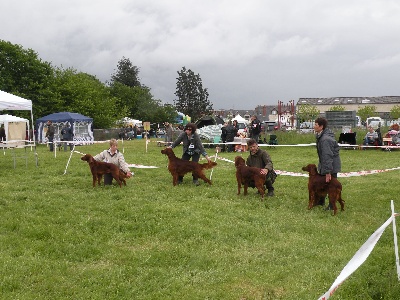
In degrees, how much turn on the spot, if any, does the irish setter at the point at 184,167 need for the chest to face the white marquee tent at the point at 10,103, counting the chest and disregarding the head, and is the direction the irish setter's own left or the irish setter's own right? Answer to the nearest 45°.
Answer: approximately 45° to the irish setter's own right

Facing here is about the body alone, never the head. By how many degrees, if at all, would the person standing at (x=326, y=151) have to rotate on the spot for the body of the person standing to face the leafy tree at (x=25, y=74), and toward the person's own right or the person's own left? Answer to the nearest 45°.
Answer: approximately 45° to the person's own right

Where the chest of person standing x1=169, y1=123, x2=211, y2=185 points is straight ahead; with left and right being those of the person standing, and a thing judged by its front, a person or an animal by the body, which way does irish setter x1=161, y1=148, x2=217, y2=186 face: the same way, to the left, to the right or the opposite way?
to the right

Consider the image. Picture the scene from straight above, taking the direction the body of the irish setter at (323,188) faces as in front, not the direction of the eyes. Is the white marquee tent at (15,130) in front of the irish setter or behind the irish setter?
in front

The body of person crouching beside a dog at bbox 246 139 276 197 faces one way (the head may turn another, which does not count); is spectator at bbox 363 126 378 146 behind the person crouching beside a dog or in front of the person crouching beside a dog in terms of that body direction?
behind

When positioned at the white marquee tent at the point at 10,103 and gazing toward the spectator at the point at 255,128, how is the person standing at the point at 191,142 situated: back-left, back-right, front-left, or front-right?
front-right

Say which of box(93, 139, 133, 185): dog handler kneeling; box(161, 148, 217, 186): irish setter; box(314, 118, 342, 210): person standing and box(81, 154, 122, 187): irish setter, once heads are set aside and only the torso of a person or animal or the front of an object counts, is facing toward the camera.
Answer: the dog handler kneeling

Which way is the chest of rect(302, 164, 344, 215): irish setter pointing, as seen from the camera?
to the viewer's left

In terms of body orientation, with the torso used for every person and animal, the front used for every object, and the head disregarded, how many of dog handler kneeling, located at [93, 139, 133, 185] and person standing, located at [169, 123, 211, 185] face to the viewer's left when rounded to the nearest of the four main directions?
0

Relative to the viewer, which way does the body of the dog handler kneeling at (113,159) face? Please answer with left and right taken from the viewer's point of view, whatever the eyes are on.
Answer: facing the viewer

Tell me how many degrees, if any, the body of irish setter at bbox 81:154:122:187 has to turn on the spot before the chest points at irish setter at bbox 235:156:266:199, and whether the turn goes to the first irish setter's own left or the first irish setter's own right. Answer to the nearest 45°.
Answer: approximately 135° to the first irish setter's own left

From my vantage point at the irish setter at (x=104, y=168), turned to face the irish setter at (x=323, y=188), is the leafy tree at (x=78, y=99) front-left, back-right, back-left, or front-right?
back-left

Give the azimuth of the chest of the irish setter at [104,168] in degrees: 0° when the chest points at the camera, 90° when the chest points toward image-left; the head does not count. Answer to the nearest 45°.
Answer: approximately 90°

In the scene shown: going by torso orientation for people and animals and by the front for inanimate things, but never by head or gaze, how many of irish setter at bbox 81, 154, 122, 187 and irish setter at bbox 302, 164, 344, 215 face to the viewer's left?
2

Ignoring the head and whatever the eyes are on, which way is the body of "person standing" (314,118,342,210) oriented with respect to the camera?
to the viewer's left

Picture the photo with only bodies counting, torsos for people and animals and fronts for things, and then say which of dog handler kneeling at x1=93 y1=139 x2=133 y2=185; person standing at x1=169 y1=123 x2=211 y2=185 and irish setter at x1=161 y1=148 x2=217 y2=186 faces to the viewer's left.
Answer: the irish setter

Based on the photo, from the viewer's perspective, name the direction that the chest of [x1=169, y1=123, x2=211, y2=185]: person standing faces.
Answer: toward the camera

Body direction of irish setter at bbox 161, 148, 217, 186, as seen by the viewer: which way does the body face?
to the viewer's left
